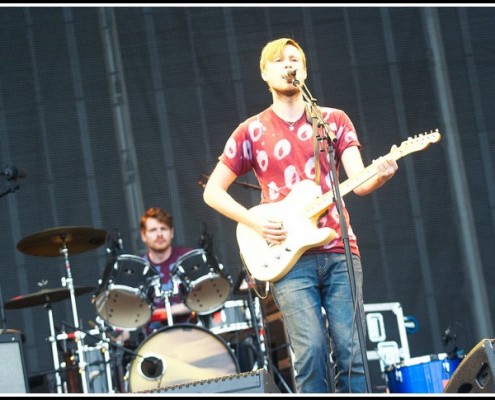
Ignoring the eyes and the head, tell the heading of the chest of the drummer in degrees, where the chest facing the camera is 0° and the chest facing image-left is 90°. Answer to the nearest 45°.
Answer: approximately 0°

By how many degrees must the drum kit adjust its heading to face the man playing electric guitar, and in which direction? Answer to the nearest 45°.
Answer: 0° — it already faces them

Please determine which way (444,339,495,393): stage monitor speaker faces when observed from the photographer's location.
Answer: facing to the left of the viewer

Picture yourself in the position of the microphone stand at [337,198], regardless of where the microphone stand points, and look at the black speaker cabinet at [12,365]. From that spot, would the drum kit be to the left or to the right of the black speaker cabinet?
right
